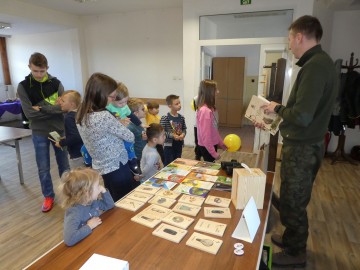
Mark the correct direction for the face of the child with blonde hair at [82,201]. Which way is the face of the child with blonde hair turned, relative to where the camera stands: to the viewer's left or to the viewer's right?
to the viewer's right

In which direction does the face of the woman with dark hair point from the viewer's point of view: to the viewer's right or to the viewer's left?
to the viewer's right

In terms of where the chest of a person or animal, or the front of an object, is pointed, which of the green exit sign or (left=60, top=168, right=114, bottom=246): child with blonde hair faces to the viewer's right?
the child with blonde hair

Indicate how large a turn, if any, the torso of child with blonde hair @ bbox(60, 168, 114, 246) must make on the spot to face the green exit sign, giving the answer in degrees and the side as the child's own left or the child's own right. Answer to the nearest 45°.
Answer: approximately 45° to the child's own left

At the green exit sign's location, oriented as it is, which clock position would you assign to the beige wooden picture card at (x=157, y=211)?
The beige wooden picture card is roughly at 12 o'clock from the green exit sign.

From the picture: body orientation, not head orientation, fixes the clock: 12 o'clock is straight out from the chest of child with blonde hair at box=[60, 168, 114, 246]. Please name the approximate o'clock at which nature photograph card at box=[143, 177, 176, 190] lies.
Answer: The nature photograph card is roughly at 11 o'clock from the child with blonde hair.

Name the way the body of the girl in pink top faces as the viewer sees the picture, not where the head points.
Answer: to the viewer's right

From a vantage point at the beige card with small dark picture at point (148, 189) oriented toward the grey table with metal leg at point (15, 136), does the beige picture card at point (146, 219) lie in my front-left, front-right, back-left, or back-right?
back-left
